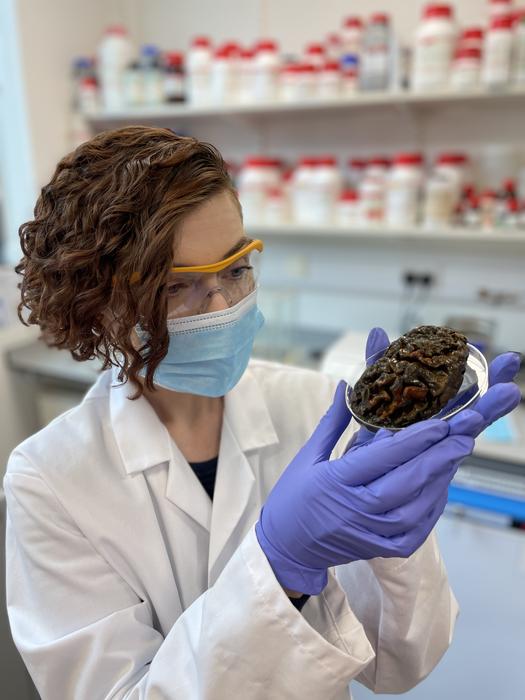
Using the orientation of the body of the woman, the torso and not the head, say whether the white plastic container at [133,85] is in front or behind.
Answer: behind

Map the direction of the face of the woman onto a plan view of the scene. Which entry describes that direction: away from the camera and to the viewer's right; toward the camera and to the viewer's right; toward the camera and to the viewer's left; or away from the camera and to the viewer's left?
toward the camera and to the viewer's right

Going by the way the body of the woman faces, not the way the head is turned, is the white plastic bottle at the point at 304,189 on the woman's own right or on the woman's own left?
on the woman's own left

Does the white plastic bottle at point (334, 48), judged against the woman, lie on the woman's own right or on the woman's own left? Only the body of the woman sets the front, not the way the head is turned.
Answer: on the woman's own left

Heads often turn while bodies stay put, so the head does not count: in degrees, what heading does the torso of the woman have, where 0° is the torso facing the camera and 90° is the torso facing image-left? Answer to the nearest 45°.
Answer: approximately 315°

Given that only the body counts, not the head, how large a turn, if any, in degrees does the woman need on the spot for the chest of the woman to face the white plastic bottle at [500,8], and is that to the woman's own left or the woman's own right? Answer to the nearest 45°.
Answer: approximately 90° to the woman's own left

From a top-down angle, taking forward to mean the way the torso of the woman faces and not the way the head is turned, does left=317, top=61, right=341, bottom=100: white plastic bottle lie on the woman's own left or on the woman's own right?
on the woman's own left

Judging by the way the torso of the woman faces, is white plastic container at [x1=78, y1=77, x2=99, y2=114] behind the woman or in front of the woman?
behind

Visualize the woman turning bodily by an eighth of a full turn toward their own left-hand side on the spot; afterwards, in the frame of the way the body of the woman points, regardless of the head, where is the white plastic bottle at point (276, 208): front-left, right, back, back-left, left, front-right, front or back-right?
left

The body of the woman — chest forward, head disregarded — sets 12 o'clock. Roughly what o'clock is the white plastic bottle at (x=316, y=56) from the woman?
The white plastic bottle is roughly at 8 o'clock from the woman.

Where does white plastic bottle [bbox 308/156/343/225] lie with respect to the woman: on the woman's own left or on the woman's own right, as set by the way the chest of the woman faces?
on the woman's own left

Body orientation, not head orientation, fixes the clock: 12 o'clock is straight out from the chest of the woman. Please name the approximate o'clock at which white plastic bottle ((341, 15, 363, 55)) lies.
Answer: The white plastic bottle is roughly at 8 o'clock from the woman.

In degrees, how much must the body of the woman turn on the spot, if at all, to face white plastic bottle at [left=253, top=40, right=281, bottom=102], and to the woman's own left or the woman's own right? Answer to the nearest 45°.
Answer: approximately 135° to the woman's own left

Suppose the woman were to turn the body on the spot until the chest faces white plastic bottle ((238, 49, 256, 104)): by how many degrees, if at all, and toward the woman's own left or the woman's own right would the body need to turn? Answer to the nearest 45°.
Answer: approximately 135° to the woman's own left
